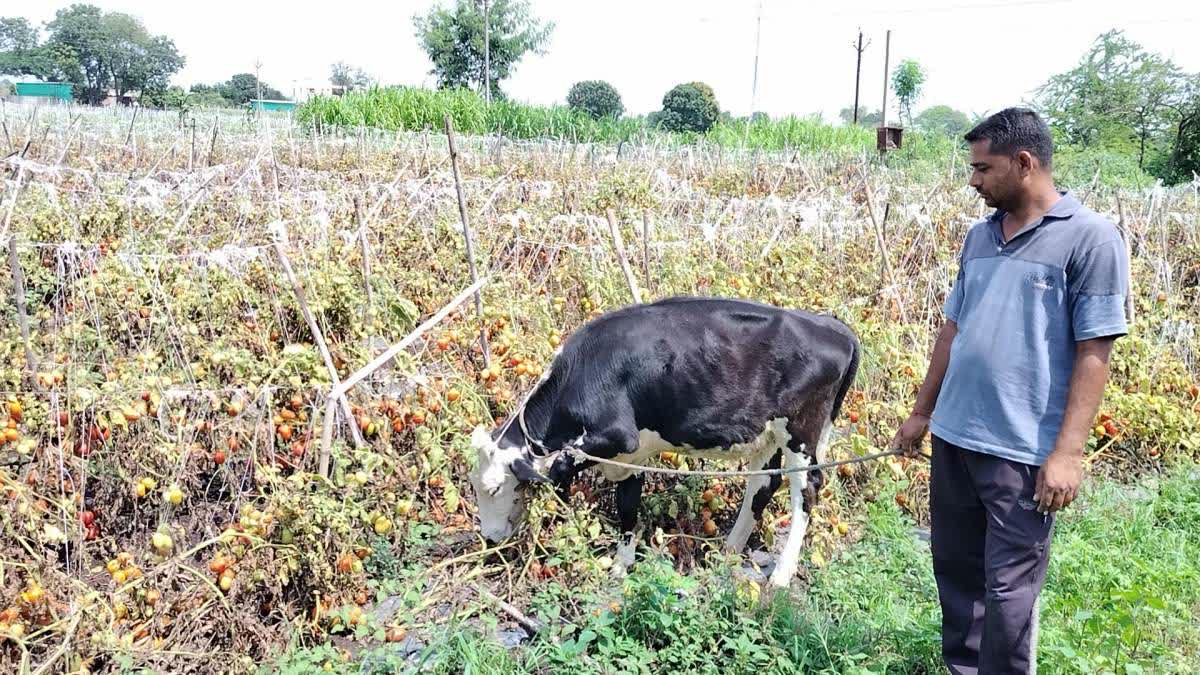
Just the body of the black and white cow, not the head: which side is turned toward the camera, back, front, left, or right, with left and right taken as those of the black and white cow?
left

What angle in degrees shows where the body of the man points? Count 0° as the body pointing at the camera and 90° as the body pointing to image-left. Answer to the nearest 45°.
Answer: approximately 45°

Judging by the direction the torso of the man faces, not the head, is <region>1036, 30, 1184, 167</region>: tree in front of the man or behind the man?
behind

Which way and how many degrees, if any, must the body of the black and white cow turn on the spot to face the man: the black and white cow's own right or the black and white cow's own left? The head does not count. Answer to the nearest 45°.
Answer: approximately 135° to the black and white cow's own left

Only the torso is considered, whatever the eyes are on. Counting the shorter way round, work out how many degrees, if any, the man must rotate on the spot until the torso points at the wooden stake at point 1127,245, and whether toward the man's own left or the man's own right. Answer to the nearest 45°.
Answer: approximately 135° to the man's own right

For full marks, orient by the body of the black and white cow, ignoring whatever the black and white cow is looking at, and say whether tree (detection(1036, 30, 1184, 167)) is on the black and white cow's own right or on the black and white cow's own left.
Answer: on the black and white cow's own right

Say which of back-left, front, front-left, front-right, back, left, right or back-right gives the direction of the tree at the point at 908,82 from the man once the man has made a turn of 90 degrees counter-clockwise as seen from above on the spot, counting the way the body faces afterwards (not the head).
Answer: back-left

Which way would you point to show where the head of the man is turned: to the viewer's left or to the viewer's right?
to the viewer's left
